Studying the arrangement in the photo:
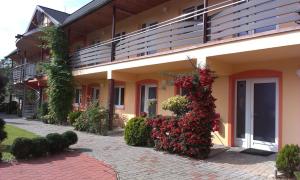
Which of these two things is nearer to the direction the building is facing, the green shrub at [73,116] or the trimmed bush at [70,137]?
the trimmed bush

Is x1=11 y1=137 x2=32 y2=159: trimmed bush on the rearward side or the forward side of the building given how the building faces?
on the forward side

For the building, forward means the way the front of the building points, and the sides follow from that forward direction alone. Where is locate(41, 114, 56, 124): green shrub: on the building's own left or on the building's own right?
on the building's own right

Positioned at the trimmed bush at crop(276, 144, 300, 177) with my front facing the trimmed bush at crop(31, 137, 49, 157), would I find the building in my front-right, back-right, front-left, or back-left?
front-right

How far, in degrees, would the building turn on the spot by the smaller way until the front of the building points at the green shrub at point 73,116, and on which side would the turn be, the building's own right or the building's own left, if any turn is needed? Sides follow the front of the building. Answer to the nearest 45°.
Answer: approximately 90° to the building's own right

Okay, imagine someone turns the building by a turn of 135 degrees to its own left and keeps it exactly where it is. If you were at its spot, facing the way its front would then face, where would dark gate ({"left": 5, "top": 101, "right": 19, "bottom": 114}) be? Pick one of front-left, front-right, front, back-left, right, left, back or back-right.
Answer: back-left

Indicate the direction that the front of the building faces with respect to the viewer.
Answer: facing the viewer and to the left of the viewer

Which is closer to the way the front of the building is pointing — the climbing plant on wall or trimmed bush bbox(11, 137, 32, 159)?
the trimmed bush

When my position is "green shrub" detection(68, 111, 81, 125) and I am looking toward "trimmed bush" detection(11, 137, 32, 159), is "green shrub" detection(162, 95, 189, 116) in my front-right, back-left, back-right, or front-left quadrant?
front-left
